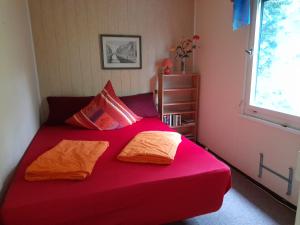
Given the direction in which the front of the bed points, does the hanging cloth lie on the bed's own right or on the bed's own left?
on the bed's own left

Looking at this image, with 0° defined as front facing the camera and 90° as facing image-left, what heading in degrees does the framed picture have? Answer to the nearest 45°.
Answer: approximately 0°

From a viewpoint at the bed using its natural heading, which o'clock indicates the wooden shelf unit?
The wooden shelf unit is roughly at 7 o'clock from the bed.

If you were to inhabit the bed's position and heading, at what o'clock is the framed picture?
The framed picture is roughly at 6 o'clock from the bed.

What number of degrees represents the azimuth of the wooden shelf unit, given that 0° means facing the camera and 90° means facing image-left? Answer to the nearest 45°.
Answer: approximately 0°

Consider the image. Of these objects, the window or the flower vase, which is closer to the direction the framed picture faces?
the window

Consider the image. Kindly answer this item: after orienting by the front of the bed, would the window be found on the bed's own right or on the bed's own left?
on the bed's own left
